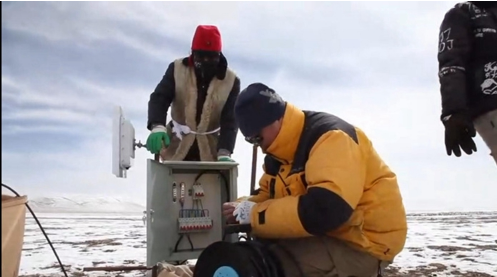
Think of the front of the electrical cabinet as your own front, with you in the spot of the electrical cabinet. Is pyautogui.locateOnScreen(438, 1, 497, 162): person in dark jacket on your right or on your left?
on your left

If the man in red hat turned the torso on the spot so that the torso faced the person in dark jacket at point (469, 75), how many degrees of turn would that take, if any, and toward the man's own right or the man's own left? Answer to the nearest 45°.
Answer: approximately 45° to the man's own left

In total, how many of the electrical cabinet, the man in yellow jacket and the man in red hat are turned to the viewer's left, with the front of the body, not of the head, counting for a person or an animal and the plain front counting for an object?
1

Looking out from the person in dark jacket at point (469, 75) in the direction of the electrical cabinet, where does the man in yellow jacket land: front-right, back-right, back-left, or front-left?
front-left

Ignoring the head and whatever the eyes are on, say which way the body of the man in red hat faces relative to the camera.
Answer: toward the camera

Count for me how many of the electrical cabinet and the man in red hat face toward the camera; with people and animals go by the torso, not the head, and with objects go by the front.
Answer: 2

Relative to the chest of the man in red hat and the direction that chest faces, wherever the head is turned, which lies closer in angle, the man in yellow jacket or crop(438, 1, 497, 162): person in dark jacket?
the man in yellow jacket

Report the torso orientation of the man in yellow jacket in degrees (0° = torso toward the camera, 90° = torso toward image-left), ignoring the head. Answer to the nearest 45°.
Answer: approximately 90°

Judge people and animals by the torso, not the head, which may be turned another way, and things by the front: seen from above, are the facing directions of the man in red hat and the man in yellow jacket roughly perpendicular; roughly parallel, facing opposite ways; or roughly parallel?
roughly perpendicular

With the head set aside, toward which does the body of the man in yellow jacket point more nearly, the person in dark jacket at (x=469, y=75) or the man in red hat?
the man in red hat

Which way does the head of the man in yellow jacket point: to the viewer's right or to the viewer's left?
to the viewer's left

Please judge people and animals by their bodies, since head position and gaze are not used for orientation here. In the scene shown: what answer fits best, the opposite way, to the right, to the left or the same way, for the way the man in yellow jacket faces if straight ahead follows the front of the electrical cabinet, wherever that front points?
to the right

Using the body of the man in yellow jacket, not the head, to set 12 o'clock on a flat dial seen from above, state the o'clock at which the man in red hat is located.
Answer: The man in red hat is roughly at 2 o'clock from the man in yellow jacket.
